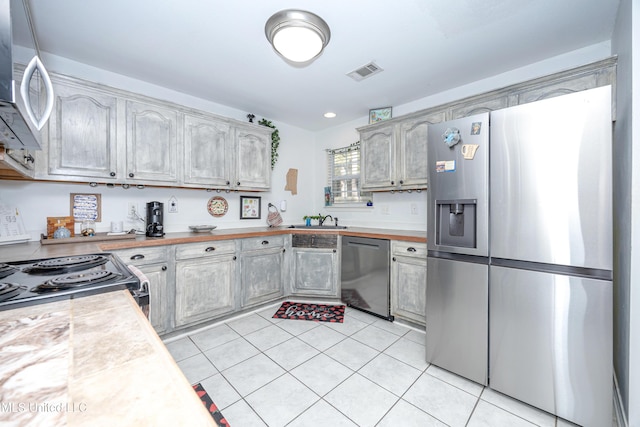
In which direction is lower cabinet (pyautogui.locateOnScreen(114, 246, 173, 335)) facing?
toward the camera

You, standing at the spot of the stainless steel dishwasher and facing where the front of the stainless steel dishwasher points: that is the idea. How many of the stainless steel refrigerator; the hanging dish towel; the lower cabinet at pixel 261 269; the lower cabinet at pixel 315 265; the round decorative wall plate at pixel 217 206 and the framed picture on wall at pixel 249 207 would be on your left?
1

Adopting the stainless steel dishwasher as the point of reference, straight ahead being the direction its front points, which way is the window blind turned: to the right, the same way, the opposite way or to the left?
the same way

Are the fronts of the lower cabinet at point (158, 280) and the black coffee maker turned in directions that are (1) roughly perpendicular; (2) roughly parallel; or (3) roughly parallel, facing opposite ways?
roughly parallel

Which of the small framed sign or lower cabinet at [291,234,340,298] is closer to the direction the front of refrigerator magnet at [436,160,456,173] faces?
the small framed sign
